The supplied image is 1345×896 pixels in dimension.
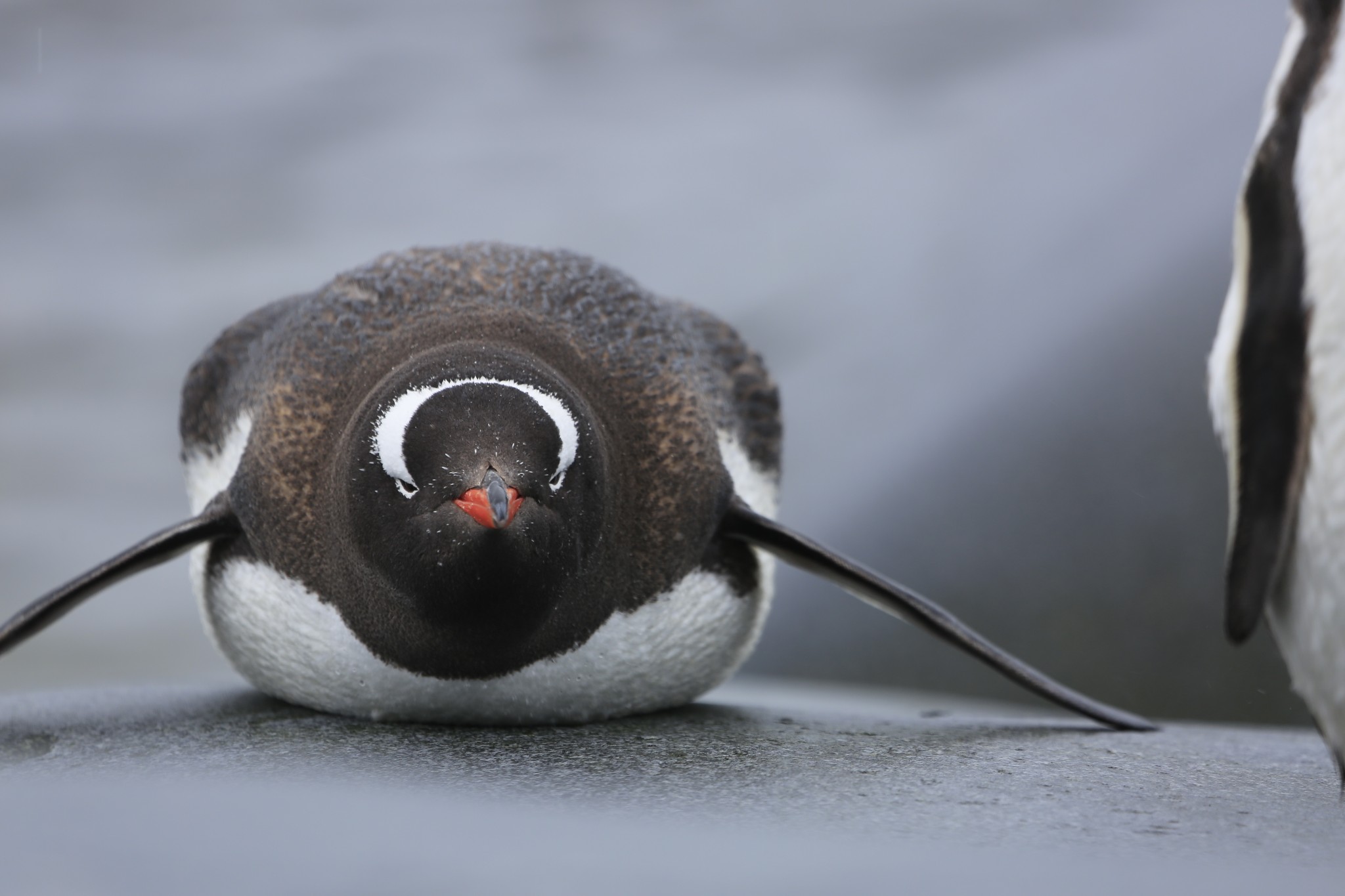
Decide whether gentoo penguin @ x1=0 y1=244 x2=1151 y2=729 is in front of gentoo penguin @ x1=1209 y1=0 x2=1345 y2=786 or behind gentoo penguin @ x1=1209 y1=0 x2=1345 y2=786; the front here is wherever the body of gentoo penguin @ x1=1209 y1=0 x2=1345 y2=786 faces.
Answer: behind

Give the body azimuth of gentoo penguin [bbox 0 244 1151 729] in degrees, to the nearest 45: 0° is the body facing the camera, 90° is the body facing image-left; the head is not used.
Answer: approximately 0°

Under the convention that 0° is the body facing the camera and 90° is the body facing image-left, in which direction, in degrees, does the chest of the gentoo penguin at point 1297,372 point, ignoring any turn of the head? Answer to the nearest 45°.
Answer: approximately 315°

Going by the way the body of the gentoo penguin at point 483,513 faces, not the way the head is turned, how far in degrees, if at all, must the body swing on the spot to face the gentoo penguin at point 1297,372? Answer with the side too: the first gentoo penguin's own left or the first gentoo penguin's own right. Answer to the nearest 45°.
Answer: approximately 45° to the first gentoo penguin's own left
